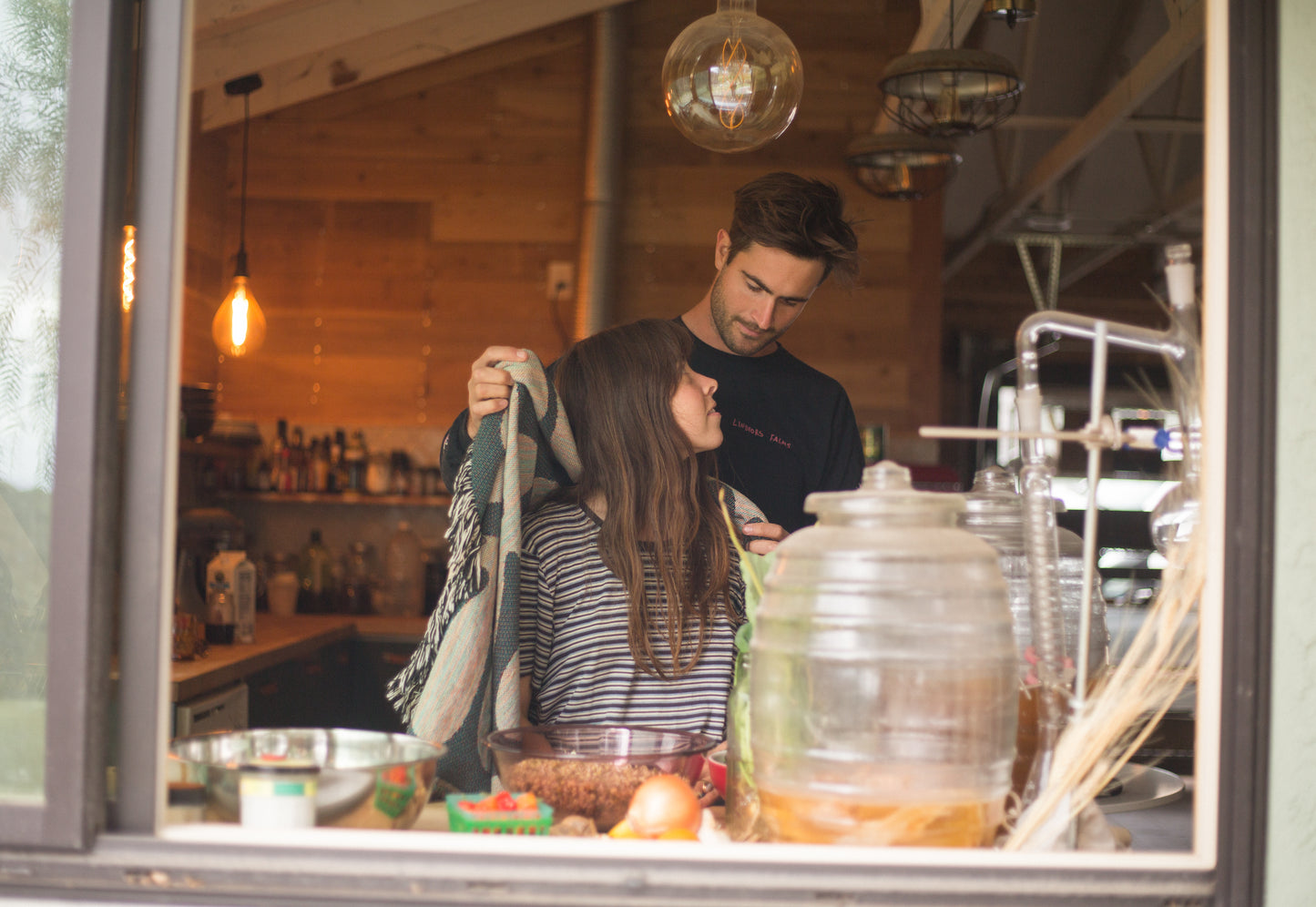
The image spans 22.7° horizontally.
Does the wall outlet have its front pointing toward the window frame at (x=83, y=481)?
yes

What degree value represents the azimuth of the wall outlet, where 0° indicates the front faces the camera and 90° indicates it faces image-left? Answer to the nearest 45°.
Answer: approximately 0°

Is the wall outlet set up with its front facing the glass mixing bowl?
yes

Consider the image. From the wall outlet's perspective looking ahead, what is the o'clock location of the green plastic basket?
The green plastic basket is roughly at 12 o'clock from the wall outlet.

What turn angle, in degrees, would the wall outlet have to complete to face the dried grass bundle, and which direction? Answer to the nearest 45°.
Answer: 0° — it already faces it

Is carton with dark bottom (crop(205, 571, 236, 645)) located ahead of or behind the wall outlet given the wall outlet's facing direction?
ahead
